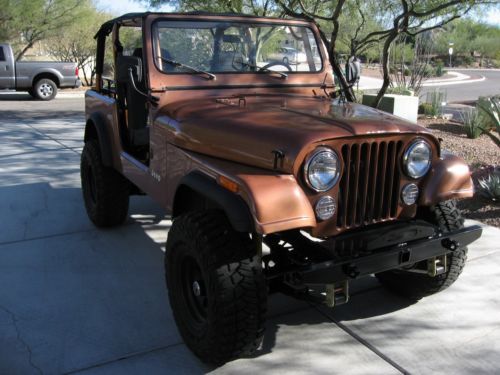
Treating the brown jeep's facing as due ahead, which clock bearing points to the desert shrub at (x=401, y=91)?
The desert shrub is roughly at 8 o'clock from the brown jeep.

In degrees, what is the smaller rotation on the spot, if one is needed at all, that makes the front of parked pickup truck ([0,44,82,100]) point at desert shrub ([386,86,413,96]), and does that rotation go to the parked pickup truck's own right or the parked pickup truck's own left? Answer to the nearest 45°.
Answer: approximately 135° to the parked pickup truck's own left

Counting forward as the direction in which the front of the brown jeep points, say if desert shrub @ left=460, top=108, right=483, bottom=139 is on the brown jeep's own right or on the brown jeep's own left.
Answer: on the brown jeep's own left

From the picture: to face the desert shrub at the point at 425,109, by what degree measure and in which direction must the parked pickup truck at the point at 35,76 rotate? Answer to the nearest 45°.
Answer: approximately 135° to its left

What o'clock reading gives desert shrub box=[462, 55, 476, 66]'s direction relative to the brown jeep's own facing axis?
The desert shrub is roughly at 8 o'clock from the brown jeep.

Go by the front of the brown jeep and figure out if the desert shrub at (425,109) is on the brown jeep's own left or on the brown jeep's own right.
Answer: on the brown jeep's own left

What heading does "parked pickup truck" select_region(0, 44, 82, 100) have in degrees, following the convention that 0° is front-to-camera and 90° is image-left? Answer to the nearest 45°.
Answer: approximately 90°

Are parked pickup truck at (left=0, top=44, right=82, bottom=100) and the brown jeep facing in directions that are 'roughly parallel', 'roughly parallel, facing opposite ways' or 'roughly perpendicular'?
roughly perpendicular
